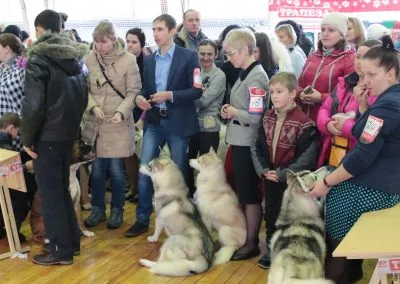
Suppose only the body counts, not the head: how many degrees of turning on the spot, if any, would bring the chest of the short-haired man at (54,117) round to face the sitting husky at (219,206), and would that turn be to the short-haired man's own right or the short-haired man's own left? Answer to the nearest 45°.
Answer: approximately 135° to the short-haired man's own right

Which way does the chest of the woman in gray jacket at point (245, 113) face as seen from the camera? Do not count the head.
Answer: to the viewer's left

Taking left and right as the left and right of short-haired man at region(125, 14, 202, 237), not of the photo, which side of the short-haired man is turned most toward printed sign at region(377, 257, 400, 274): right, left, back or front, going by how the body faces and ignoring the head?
left

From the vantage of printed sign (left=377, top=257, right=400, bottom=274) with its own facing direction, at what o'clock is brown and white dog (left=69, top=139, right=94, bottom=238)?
The brown and white dog is roughly at 4 o'clock from the printed sign.

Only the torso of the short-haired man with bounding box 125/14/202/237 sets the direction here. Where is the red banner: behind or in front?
behind

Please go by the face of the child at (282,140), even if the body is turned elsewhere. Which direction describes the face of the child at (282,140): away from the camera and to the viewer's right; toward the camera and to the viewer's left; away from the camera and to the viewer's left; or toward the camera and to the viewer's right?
toward the camera and to the viewer's left

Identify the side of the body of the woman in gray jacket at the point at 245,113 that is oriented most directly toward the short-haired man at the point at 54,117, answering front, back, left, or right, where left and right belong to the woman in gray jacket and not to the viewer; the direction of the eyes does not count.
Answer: front
